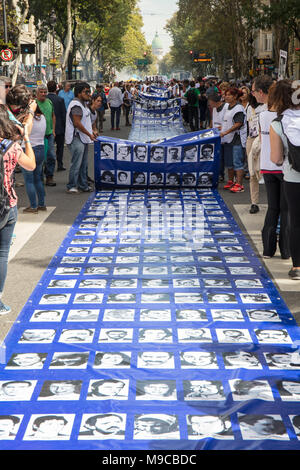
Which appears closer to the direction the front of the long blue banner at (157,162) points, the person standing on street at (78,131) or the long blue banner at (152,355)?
the long blue banner

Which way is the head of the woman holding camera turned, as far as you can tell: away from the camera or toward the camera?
away from the camera

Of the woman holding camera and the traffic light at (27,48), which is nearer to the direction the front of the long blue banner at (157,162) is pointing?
the woman holding camera

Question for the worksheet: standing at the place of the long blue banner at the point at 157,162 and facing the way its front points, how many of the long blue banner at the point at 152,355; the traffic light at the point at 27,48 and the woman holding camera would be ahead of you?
2

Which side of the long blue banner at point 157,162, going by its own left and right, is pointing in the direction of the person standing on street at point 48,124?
right

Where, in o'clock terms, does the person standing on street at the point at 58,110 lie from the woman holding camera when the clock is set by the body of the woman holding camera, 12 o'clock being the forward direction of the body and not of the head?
The person standing on street is roughly at 9 o'clock from the woman holding camera.

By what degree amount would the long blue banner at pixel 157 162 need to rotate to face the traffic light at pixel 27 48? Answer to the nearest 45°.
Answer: approximately 180°

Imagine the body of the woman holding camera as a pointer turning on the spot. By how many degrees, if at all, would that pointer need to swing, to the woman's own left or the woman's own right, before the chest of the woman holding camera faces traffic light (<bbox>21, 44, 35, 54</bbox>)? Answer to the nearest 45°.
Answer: approximately 90° to the woman's own left

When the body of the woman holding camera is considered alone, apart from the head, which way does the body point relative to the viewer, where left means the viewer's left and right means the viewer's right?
facing to the right of the viewer

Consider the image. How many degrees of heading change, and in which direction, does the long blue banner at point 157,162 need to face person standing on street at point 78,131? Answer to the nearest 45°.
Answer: approximately 45° to its right

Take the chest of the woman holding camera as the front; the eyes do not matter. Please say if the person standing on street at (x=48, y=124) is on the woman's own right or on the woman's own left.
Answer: on the woman's own left

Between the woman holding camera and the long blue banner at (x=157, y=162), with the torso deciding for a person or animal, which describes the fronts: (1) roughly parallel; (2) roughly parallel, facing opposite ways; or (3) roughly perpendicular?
roughly perpendicular

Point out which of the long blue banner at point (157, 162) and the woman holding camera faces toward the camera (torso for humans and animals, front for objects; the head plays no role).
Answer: the long blue banner

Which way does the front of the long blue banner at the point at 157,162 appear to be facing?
toward the camera
